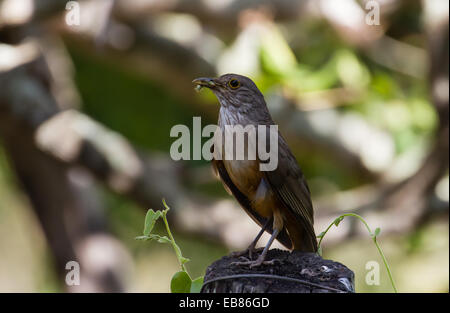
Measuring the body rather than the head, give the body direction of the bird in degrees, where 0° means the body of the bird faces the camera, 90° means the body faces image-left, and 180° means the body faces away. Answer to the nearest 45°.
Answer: approximately 45°
